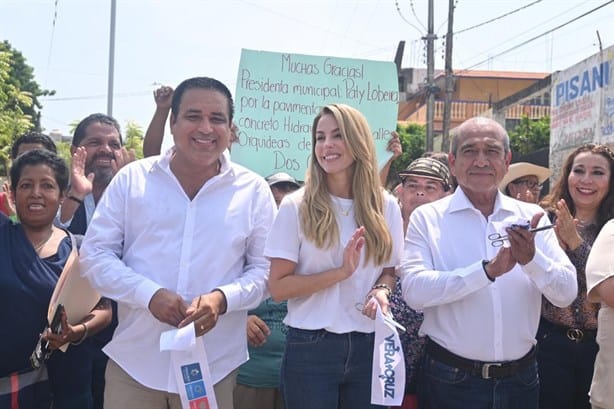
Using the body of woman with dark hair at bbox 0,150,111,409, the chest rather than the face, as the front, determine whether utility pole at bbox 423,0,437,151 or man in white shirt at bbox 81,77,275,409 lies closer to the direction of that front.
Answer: the man in white shirt

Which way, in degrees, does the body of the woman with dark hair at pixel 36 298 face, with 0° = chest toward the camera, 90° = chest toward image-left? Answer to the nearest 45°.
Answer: approximately 0°

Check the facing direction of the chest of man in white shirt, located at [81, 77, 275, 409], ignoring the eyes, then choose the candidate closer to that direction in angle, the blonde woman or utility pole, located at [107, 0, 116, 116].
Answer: the blonde woman

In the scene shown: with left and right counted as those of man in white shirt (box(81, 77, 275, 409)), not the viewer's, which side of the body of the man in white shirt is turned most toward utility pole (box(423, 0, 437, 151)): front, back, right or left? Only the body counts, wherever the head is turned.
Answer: back

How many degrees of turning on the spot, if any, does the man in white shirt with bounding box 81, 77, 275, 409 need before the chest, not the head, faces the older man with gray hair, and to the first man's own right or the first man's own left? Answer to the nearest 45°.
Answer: approximately 90° to the first man's own left

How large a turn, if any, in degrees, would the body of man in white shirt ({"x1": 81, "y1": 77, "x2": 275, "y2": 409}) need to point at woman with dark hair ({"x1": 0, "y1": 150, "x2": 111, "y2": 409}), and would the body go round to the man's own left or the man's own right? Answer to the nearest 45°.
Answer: approximately 135° to the man's own right

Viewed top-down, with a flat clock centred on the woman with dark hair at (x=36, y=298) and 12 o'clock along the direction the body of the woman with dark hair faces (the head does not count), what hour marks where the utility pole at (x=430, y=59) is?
The utility pole is roughly at 7 o'clock from the woman with dark hair.

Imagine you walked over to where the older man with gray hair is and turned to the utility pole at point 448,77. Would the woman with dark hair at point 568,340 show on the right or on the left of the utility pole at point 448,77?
right

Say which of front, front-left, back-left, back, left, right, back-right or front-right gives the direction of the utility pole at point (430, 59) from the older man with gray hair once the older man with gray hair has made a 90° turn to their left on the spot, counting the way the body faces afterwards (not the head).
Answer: left

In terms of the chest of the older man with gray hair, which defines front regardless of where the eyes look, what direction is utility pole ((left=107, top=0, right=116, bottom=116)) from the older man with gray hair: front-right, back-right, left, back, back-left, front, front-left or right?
back-right

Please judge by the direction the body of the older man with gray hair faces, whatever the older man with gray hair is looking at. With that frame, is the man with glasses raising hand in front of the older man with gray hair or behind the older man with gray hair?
behind
